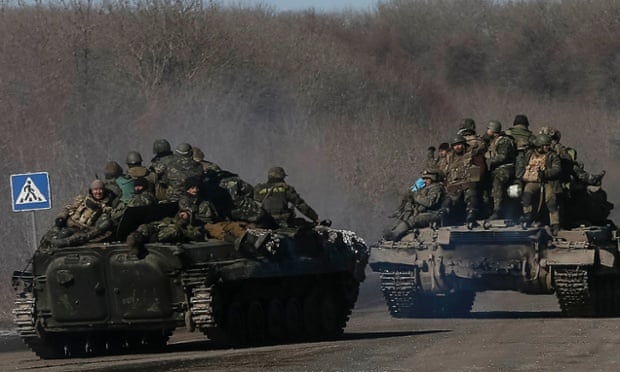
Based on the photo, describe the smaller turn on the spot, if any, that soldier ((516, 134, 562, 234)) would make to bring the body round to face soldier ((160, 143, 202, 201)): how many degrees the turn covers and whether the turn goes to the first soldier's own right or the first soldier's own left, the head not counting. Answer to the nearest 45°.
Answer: approximately 45° to the first soldier's own right

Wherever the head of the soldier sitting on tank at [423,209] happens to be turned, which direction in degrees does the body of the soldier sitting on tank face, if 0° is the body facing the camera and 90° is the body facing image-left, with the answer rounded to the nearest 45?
approximately 45°

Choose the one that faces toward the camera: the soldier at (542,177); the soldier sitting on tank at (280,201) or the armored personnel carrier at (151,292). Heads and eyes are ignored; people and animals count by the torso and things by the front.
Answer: the soldier

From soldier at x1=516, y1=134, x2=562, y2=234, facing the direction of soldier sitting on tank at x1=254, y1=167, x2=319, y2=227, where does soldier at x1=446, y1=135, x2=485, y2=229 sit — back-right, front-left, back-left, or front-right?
front-right

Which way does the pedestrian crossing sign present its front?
toward the camera

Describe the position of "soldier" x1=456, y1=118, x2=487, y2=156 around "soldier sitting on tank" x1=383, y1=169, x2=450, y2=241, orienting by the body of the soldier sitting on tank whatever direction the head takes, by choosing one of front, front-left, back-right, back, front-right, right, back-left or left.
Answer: back

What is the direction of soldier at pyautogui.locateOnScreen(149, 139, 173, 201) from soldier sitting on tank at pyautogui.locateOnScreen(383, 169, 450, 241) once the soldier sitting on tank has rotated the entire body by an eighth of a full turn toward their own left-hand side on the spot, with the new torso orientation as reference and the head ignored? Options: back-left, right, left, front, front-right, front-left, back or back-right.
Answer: front-right

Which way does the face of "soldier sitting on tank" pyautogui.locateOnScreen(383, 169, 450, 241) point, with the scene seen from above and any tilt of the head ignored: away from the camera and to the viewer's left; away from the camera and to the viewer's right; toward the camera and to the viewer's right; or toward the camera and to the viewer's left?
toward the camera and to the viewer's left

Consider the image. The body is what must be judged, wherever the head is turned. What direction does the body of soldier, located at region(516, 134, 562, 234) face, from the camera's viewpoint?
toward the camera

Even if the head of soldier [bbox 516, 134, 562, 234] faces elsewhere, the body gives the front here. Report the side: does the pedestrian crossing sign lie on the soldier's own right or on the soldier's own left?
on the soldier's own right
